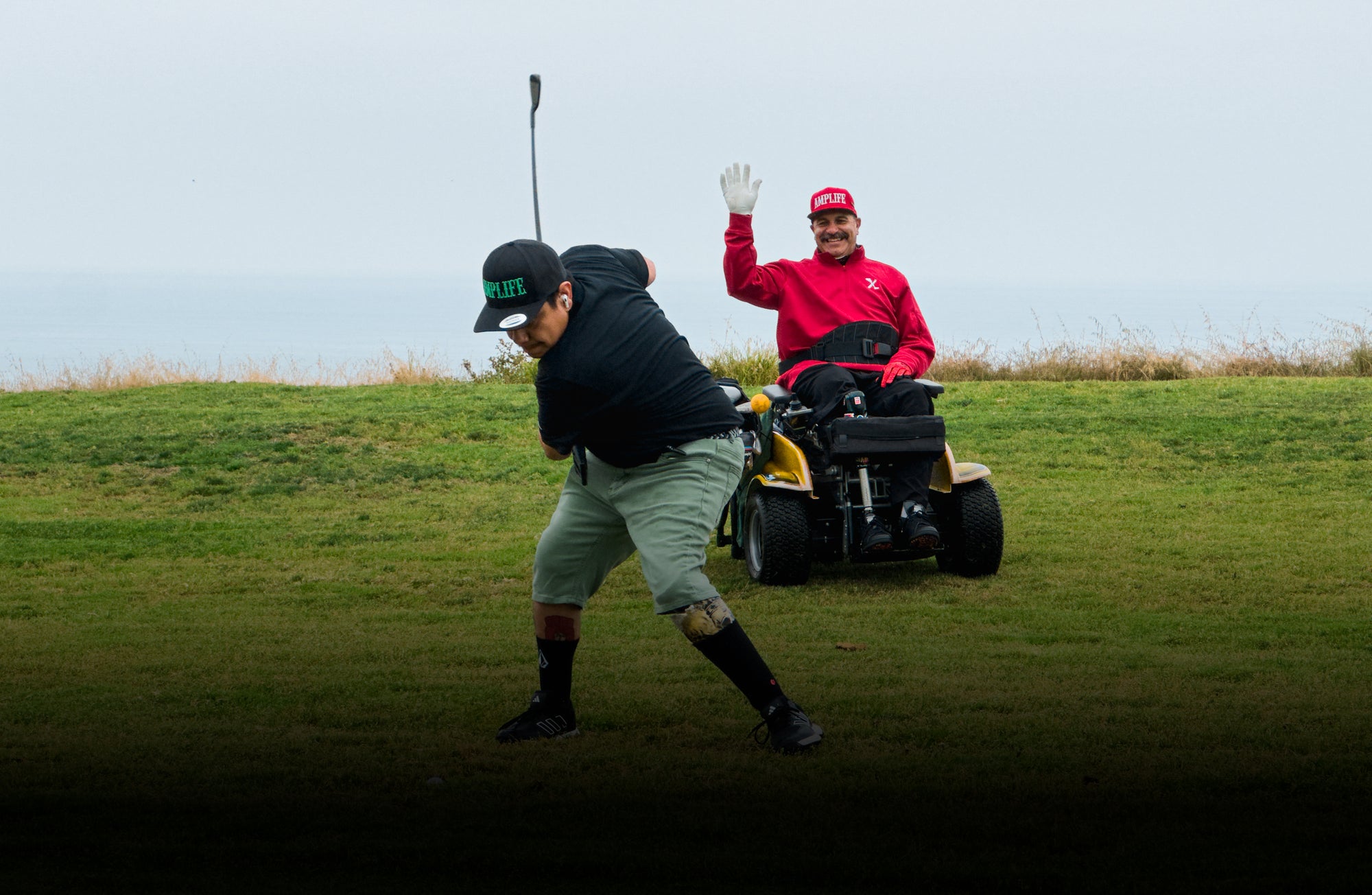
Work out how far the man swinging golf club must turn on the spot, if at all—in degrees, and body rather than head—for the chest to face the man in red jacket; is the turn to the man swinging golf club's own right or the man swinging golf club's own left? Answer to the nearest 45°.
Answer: approximately 135° to the man swinging golf club's own right

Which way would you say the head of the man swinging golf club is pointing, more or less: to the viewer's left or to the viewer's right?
to the viewer's left

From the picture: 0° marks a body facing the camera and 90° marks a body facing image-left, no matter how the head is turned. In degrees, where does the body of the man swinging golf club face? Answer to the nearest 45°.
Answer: approximately 45°
